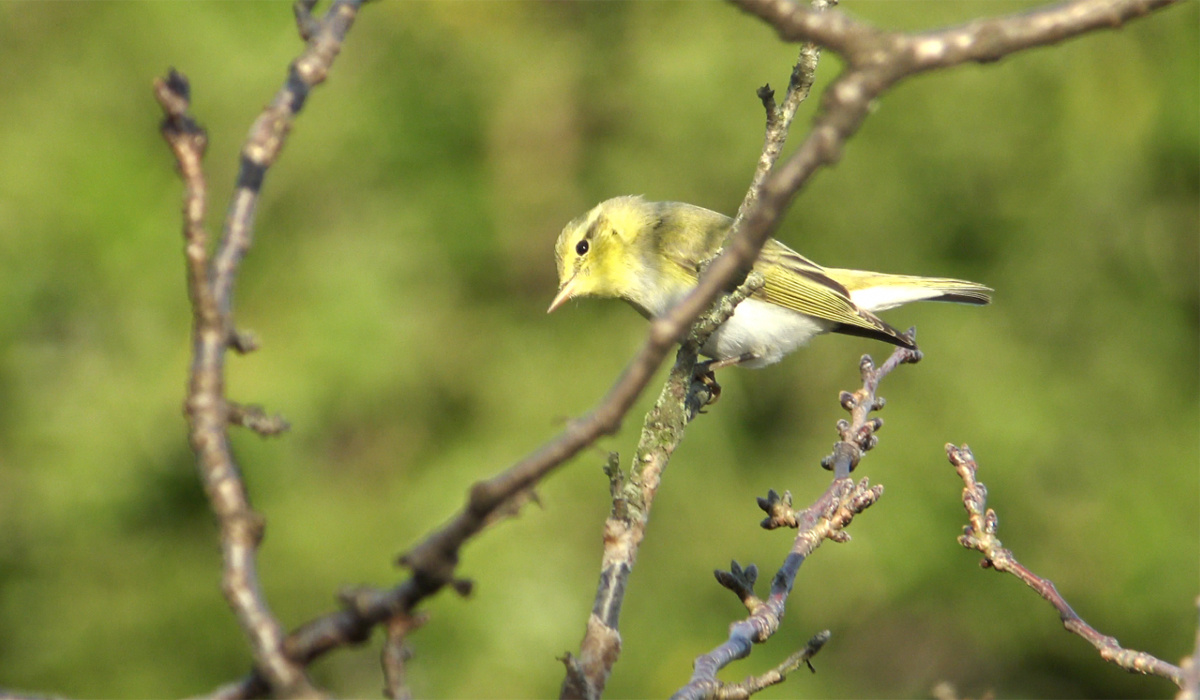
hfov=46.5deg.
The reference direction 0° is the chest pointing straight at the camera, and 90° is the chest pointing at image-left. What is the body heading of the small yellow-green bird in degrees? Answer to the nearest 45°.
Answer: approximately 90°

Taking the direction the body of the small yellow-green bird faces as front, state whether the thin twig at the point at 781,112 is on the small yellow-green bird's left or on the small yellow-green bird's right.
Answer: on the small yellow-green bird's left

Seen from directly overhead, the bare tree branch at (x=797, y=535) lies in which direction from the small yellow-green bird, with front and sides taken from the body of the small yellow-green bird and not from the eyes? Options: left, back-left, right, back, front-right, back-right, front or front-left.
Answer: left
